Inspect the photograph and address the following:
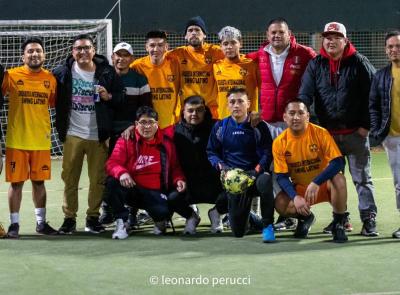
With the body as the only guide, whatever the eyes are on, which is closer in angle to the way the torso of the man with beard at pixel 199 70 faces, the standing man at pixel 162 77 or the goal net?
the standing man

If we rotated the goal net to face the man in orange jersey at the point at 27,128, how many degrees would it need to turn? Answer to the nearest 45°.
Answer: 0° — it already faces them

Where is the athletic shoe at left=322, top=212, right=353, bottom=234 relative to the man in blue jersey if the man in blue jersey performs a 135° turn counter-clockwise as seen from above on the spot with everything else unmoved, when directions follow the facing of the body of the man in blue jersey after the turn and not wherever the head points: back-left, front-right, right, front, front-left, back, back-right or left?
front-right

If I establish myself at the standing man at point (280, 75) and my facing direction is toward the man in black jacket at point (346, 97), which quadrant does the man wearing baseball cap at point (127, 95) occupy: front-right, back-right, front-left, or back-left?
back-right

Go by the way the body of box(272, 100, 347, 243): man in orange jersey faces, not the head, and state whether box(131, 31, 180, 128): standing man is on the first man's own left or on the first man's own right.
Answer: on the first man's own right
